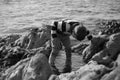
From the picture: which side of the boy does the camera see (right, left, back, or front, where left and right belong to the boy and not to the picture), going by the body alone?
right

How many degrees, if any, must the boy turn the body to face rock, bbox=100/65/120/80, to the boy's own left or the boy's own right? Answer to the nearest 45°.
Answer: approximately 45° to the boy's own right

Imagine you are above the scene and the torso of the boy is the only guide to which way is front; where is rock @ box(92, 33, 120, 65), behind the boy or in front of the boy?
in front

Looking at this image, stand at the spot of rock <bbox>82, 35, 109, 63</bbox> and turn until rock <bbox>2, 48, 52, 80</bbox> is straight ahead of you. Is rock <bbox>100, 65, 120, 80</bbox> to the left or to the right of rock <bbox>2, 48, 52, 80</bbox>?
left

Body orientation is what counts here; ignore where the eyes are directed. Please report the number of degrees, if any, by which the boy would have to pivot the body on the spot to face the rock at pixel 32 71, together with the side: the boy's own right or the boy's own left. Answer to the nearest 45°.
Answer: approximately 135° to the boy's own right

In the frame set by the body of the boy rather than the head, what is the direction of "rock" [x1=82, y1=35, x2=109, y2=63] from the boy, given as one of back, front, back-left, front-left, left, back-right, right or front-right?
front-left
